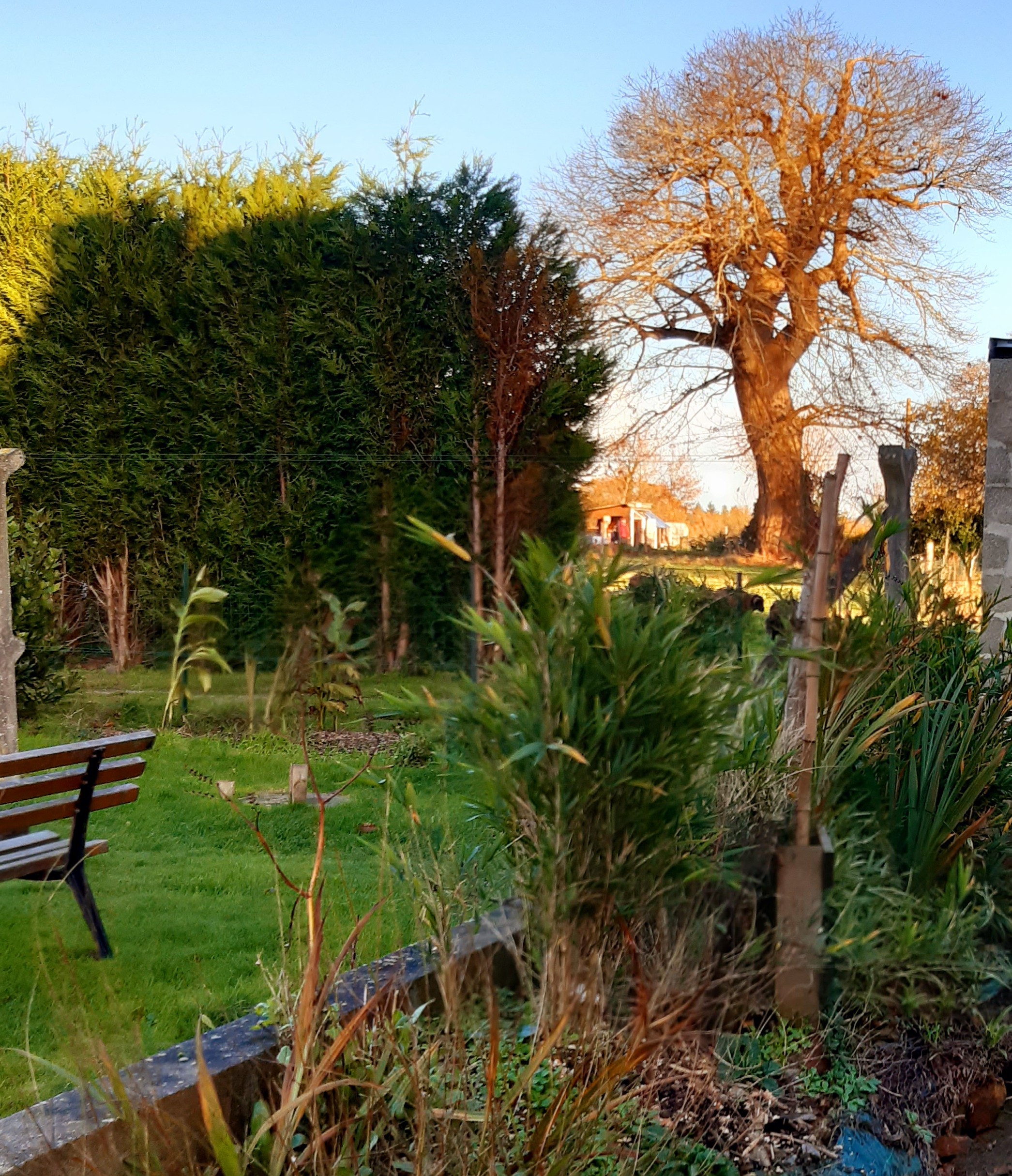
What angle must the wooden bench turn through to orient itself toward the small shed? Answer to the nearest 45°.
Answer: approximately 90° to its right

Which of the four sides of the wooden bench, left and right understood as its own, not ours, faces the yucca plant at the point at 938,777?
back

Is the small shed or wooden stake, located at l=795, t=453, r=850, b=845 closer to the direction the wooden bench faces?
the small shed

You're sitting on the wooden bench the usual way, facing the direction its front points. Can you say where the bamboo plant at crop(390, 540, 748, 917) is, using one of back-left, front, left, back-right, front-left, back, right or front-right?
back

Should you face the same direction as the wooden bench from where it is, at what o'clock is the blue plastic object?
The blue plastic object is roughly at 6 o'clock from the wooden bench.

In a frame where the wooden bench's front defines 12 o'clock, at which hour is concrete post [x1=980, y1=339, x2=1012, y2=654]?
The concrete post is roughly at 4 o'clock from the wooden bench.

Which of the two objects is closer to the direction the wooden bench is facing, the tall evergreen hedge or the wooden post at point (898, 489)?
the tall evergreen hedge

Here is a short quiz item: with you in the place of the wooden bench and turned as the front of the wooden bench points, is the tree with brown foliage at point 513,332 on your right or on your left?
on your right

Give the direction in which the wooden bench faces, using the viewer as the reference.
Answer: facing away from the viewer and to the left of the viewer

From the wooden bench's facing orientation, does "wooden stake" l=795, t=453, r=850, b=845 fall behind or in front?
behind

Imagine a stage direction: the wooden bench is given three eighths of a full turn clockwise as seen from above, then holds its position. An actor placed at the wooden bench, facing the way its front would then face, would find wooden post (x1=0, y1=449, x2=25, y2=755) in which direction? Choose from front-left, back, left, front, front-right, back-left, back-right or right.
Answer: left

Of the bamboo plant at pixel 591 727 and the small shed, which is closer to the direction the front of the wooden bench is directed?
the small shed

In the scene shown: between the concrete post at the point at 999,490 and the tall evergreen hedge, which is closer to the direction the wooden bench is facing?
the tall evergreen hedge
